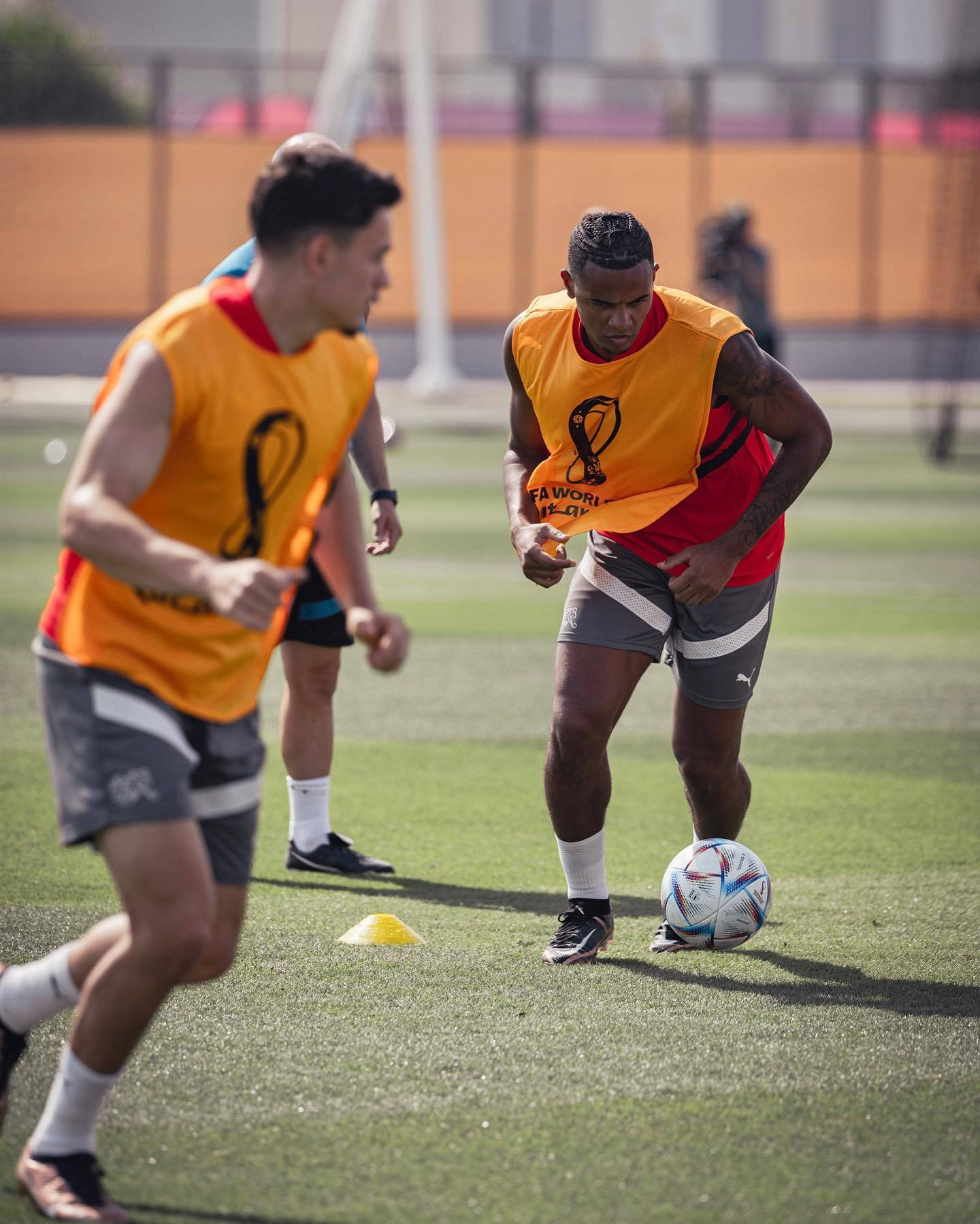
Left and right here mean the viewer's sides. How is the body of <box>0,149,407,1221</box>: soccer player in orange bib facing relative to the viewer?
facing the viewer and to the right of the viewer

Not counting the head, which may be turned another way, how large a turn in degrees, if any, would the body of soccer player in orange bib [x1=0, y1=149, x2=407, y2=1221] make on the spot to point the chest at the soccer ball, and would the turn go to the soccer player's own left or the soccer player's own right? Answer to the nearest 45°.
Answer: approximately 90° to the soccer player's own left

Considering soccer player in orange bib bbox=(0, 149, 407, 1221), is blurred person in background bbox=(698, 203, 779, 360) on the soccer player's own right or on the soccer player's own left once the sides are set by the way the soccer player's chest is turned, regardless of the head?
on the soccer player's own left

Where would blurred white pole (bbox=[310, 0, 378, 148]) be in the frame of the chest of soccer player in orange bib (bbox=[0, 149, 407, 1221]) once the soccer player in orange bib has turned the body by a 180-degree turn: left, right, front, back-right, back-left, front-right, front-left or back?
front-right

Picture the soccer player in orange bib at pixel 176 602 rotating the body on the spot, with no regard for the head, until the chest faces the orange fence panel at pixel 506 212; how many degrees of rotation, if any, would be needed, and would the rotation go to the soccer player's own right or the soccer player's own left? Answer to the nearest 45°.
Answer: approximately 135° to the soccer player's own left

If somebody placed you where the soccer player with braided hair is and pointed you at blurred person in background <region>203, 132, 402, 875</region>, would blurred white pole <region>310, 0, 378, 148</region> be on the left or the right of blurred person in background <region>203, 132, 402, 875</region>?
right

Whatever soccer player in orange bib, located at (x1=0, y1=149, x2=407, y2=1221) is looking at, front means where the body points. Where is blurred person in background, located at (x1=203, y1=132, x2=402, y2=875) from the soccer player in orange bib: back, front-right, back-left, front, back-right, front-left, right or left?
back-left

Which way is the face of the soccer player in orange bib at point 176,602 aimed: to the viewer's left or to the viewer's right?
to the viewer's right

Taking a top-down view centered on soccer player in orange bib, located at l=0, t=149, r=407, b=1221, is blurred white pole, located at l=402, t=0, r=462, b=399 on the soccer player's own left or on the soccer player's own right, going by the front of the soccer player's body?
on the soccer player's own left
